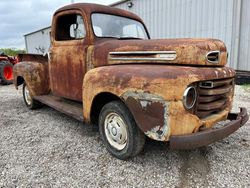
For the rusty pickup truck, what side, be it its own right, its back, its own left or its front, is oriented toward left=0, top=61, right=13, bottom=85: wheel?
back

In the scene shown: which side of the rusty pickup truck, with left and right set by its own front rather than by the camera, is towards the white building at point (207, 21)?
left

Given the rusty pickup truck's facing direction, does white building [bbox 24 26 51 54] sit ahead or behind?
behind

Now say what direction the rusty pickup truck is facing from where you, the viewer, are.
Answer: facing the viewer and to the right of the viewer
